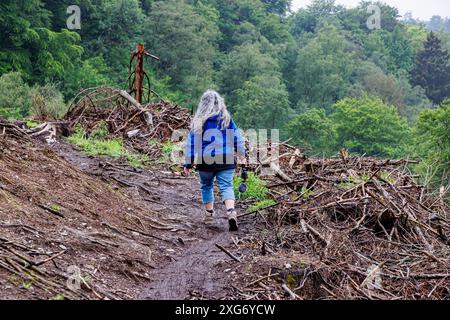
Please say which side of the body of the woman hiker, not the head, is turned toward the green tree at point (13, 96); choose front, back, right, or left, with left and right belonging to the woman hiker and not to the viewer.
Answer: front

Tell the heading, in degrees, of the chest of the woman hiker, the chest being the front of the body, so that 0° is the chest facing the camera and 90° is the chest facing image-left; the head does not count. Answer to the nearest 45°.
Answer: approximately 180°

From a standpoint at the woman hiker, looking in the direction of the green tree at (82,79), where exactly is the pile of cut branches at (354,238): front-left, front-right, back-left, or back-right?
back-right

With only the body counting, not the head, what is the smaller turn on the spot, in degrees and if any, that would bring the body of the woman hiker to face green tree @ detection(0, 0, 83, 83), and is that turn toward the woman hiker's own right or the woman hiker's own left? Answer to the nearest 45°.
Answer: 0° — they already face it

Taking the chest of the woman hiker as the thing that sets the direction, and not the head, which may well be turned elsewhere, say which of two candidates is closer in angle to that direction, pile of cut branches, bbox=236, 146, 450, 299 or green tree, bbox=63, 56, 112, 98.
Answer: the green tree

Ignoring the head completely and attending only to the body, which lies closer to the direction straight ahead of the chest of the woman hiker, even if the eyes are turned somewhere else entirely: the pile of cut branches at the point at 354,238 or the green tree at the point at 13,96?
the green tree

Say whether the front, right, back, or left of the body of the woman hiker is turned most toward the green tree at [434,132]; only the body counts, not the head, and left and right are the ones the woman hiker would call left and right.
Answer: front

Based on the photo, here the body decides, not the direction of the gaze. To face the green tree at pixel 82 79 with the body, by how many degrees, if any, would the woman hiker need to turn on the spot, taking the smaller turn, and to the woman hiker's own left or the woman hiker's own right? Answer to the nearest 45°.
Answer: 0° — they already face it
